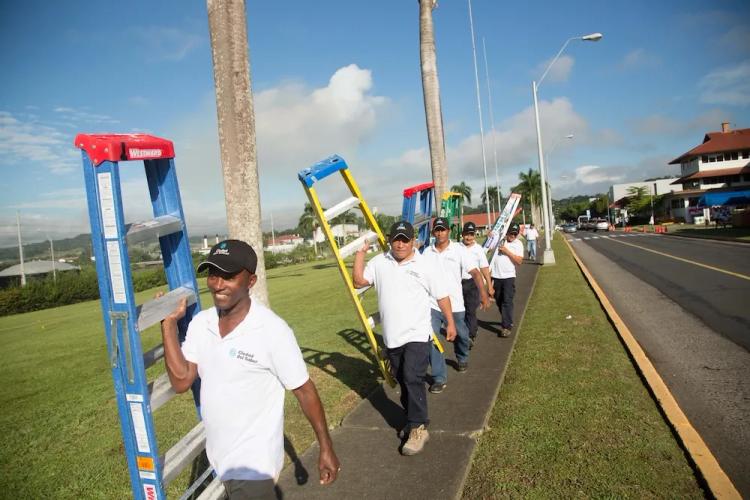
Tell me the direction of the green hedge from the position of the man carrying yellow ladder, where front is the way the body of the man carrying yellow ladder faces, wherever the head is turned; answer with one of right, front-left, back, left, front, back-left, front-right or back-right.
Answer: back-right

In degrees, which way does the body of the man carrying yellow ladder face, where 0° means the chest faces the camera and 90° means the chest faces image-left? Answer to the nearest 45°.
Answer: approximately 0°

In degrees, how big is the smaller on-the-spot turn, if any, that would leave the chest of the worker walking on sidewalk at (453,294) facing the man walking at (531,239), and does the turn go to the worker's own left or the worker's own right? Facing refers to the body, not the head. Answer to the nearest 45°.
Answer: approximately 180°

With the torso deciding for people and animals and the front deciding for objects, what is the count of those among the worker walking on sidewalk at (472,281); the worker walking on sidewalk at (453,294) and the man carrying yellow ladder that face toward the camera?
3

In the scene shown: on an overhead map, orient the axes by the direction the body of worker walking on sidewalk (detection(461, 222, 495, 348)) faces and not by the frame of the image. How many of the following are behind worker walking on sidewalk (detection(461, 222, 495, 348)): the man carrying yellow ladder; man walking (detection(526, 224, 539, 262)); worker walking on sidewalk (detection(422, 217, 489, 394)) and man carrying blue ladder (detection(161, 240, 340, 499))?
1
